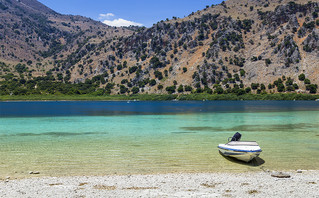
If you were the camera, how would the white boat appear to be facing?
facing the viewer and to the right of the viewer
